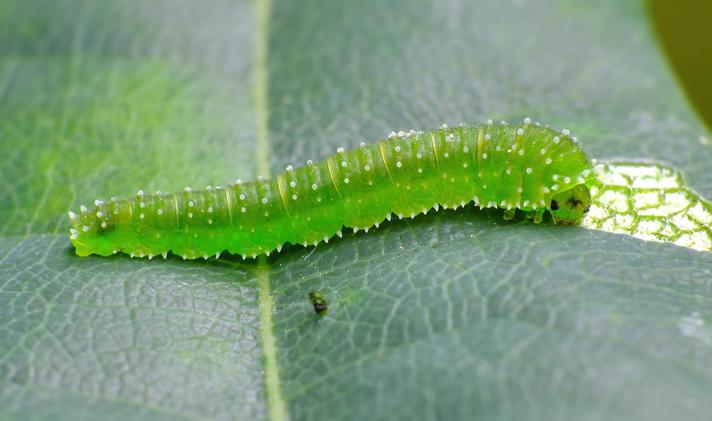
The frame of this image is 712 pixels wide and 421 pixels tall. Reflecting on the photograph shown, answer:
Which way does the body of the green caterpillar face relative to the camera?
to the viewer's right
